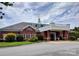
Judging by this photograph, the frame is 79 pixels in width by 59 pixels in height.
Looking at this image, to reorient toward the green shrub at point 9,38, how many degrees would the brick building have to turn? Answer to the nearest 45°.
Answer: approximately 90° to its right

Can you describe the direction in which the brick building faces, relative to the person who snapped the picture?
facing the viewer
